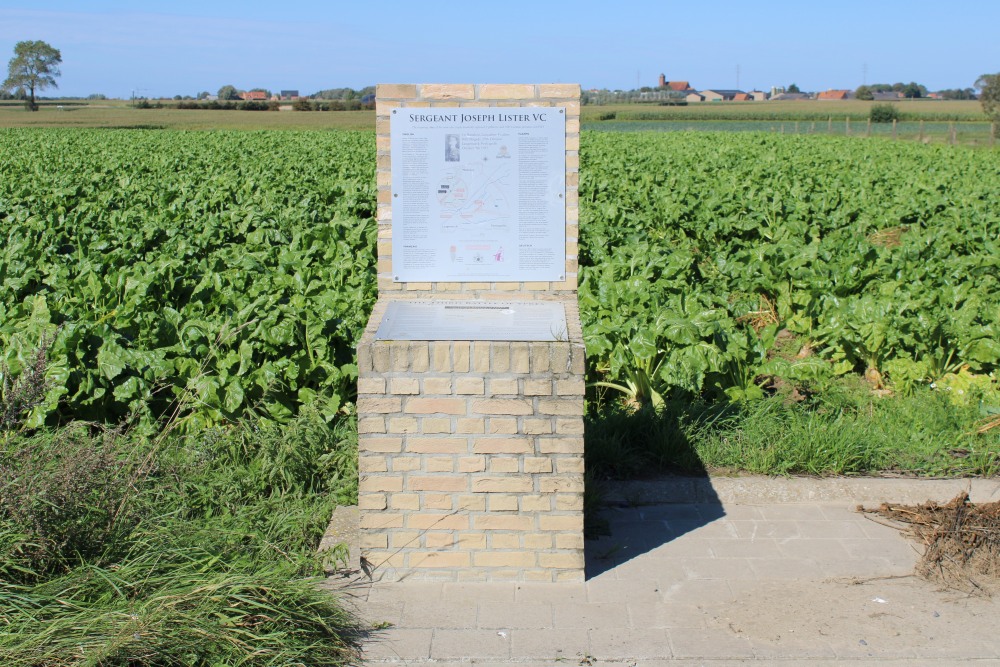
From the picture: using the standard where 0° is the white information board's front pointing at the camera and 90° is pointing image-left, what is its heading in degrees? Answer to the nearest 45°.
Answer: approximately 0°
